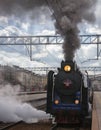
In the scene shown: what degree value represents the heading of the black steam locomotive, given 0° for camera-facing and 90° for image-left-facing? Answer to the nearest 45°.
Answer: approximately 0°

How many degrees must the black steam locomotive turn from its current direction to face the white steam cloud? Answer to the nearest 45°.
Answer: approximately 135° to its right
